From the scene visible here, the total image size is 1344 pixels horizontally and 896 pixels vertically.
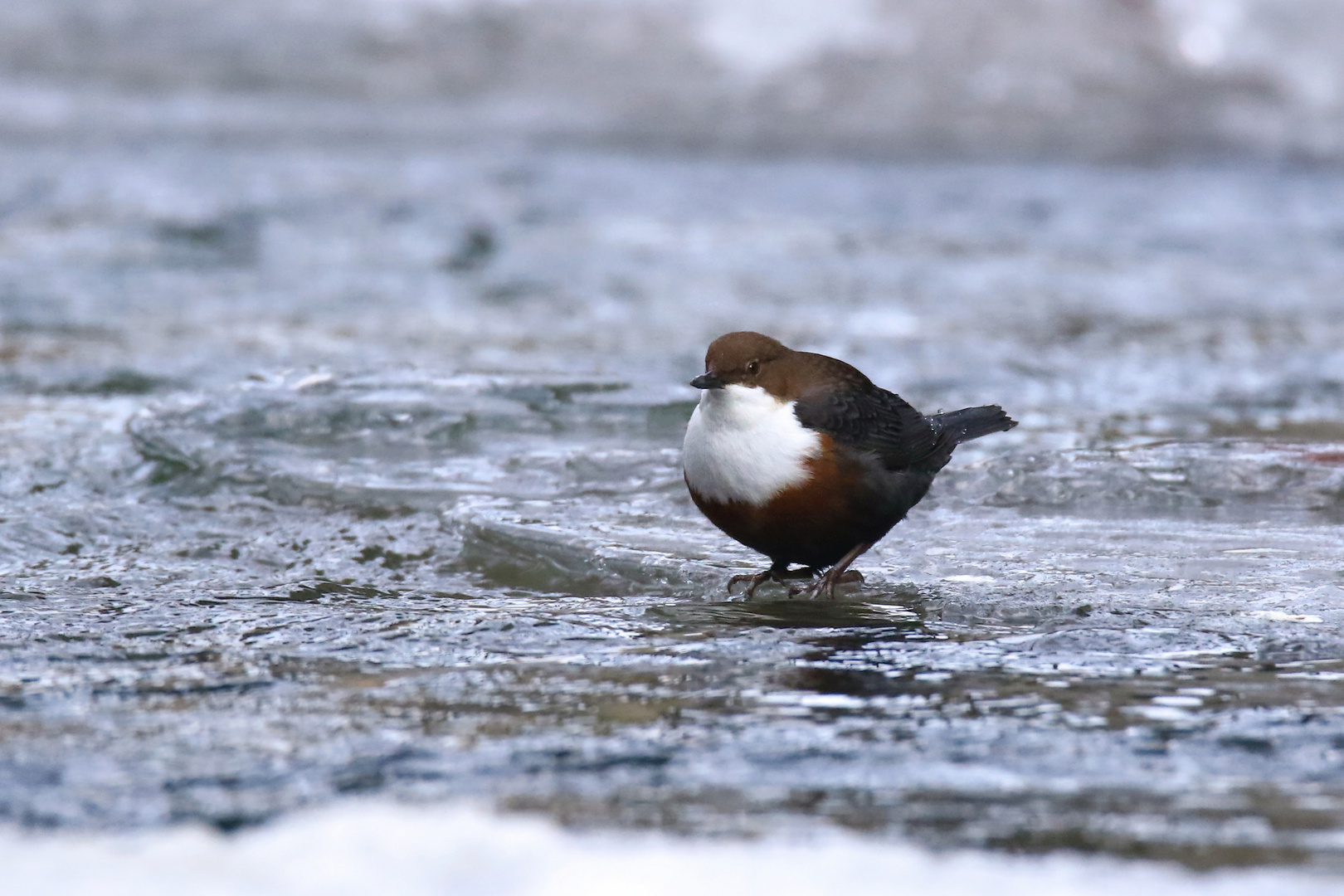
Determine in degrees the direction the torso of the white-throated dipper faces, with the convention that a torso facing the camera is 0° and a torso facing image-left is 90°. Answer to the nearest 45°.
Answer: approximately 45°
